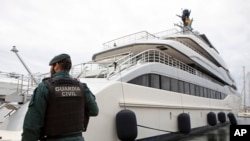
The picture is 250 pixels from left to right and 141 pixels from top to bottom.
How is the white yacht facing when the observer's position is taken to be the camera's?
facing away from the viewer and to the right of the viewer

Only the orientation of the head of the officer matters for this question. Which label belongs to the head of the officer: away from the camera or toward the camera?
away from the camera

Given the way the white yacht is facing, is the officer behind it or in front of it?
behind
